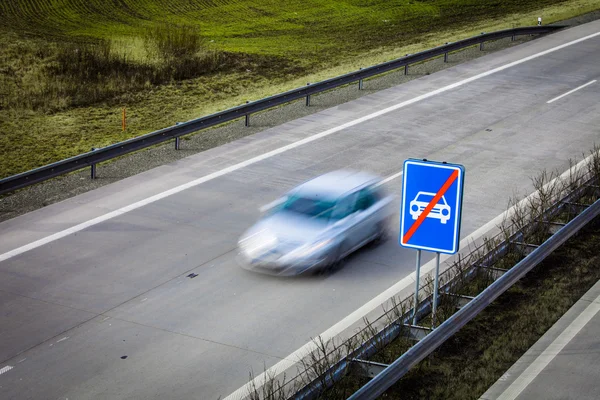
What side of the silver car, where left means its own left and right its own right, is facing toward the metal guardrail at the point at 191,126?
right

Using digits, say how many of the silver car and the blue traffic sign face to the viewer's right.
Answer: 0

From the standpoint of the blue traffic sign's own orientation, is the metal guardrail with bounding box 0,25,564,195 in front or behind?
behind

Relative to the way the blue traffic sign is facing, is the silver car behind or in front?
behind

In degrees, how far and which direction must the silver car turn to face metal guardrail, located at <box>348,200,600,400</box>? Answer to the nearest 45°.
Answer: approximately 45° to its left

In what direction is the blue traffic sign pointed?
toward the camera

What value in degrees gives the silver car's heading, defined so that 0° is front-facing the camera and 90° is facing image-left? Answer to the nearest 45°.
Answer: approximately 45°
